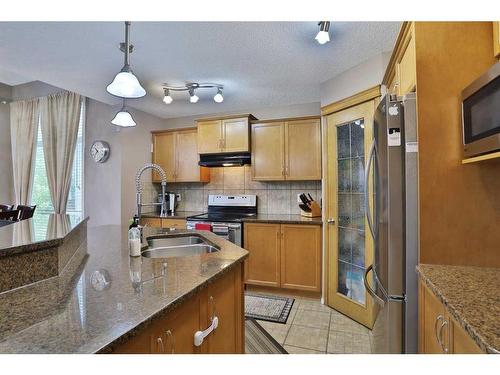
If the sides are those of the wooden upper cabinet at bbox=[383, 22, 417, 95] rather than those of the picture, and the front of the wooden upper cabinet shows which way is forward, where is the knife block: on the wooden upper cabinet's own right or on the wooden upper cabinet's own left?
on the wooden upper cabinet's own right

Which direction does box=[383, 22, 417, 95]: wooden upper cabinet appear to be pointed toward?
to the viewer's left

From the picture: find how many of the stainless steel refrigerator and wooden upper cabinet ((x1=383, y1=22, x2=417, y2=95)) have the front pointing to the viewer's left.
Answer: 2

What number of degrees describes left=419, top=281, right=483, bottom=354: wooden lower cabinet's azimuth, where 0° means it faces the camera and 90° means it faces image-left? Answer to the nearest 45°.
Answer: approximately 45°

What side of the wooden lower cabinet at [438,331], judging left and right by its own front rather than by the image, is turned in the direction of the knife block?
right

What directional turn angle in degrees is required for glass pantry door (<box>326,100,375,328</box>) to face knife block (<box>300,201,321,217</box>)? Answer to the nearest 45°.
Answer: approximately 90° to its right

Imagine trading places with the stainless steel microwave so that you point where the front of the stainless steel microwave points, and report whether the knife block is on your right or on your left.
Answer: on your right

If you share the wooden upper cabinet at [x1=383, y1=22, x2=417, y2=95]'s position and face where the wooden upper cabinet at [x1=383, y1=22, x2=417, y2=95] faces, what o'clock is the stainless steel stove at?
The stainless steel stove is roughly at 1 o'clock from the wooden upper cabinet.

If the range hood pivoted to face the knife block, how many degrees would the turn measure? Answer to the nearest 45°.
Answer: approximately 90° to its left

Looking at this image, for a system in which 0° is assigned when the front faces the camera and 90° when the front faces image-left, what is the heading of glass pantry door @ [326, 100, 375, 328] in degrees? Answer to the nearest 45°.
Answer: approximately 45°

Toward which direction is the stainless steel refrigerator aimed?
to the viewer's left
